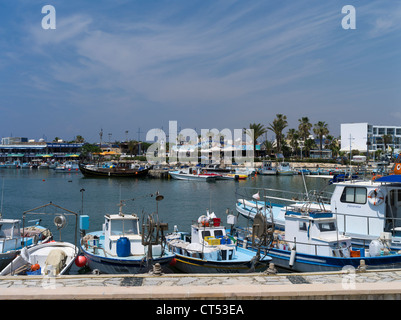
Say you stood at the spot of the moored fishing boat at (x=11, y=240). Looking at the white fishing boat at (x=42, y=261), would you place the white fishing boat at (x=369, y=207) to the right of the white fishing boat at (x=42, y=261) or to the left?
left

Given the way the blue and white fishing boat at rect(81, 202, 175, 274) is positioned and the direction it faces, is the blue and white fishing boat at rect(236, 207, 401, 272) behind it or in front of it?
in front

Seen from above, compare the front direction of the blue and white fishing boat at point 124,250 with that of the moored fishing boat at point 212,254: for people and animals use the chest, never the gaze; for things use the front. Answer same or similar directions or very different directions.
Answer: same or similar directions

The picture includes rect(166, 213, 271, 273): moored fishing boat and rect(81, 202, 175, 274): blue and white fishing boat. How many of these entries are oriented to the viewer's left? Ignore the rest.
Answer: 0
